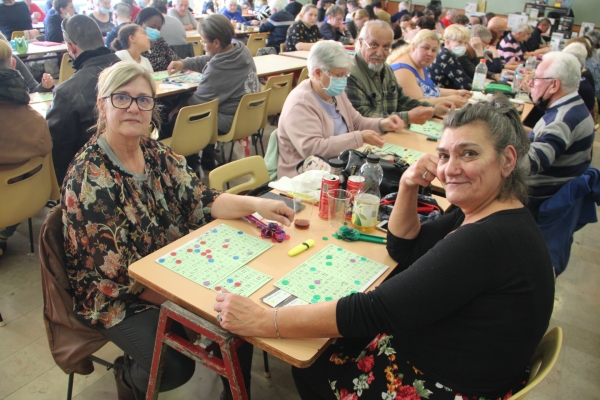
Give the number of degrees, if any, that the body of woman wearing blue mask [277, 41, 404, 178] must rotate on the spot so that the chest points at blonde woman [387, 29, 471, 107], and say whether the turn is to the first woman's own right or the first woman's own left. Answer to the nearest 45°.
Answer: approximately 90° to the first woman's own left

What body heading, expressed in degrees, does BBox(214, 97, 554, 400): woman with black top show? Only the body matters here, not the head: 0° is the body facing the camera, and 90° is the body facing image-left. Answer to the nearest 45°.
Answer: approximately 90°

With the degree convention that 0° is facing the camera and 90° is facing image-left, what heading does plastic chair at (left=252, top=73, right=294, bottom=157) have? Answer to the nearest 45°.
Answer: approximately 135°

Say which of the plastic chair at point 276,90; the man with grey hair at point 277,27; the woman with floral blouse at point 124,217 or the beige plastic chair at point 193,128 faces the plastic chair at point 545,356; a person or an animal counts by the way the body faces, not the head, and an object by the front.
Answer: the woman with floral blouse

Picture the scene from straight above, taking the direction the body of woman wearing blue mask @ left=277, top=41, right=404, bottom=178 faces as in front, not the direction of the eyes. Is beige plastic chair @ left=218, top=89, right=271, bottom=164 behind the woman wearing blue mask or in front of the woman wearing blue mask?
behind

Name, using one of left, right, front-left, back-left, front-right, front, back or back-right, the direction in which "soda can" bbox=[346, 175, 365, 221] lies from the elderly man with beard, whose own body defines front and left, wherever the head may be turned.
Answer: front-right

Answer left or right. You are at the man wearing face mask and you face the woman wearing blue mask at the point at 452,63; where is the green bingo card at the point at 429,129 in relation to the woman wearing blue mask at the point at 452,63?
left

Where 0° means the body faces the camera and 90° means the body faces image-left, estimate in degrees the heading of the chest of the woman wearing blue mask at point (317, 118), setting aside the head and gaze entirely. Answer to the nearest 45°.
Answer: approximately 315°

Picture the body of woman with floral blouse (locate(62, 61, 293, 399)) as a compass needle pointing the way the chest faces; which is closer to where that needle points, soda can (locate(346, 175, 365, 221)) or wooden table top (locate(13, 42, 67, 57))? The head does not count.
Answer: the soda can

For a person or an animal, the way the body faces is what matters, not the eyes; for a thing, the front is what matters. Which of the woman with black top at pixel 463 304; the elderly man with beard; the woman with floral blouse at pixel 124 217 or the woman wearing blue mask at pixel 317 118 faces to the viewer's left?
the woman with black top

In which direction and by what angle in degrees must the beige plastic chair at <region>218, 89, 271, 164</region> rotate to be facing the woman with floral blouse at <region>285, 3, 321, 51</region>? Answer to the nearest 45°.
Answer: approximately 45° to its right
